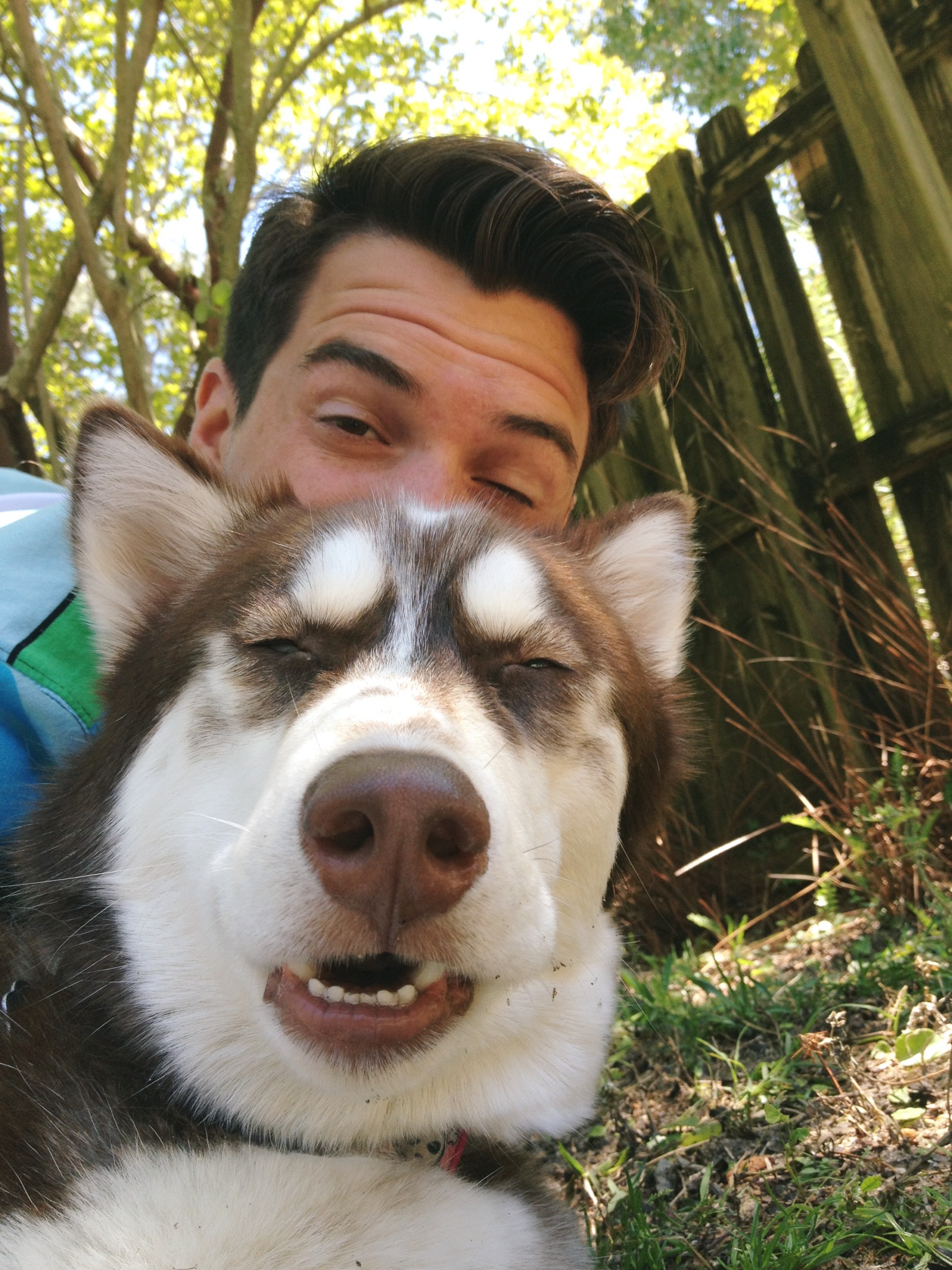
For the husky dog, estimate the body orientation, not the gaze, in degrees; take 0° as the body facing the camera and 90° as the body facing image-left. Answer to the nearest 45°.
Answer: approximately 0°

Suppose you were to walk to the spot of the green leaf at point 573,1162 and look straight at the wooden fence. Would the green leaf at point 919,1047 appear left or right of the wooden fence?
right

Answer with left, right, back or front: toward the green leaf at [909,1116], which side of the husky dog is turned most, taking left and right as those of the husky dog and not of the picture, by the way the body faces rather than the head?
left

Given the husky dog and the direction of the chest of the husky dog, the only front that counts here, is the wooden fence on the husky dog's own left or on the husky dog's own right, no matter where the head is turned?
on the husky dog's own left
